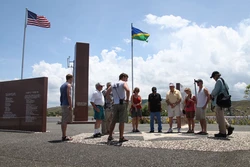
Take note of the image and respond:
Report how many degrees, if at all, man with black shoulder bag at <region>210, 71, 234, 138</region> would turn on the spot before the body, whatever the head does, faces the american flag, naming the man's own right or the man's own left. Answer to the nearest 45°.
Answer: approximately 45° to the man's own right

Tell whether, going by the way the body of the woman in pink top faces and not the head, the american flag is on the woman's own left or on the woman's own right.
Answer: on the woman's own right

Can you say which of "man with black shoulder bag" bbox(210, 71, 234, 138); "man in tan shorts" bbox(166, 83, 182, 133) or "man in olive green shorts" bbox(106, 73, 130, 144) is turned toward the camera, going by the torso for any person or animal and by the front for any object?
"man in tan shorts" bbox(166, 83, 182, 133)

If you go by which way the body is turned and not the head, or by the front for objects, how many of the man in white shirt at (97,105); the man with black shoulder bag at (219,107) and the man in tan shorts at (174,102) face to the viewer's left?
1

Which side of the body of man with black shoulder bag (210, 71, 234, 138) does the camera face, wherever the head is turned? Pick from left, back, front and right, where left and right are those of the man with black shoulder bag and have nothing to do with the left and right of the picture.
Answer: left

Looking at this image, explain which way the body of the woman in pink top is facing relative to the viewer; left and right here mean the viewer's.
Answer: facing the viewer and to the left of the viewer

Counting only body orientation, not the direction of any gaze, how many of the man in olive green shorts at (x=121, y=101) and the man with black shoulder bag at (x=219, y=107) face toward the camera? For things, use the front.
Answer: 0

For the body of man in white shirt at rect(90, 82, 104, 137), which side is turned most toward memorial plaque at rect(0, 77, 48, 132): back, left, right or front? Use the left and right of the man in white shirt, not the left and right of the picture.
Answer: back

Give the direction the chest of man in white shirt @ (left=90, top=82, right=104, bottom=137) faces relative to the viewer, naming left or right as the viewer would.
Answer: facing the viewer and to the right of the viewer

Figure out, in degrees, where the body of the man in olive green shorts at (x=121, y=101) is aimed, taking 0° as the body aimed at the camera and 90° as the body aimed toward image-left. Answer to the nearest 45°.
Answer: approximately 225°

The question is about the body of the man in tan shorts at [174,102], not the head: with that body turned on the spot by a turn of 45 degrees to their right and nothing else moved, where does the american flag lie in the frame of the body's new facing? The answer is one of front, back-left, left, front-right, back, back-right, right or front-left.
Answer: right

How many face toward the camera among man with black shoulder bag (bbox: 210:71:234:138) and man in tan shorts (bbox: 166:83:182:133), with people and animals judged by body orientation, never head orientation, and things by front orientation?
1

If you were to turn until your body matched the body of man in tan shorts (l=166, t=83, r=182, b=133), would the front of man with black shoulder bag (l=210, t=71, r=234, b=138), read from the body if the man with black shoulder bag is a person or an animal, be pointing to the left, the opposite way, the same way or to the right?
to the right

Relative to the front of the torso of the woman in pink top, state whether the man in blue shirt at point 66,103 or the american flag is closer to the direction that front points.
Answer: the man in blue shirt
